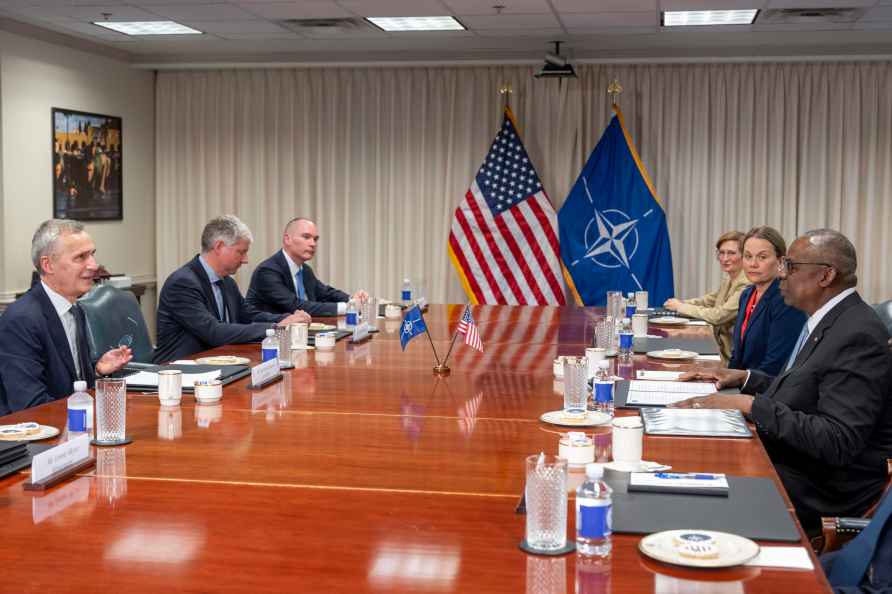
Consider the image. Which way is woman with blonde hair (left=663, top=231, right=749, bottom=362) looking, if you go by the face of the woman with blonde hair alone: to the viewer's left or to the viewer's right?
to the viewer's left

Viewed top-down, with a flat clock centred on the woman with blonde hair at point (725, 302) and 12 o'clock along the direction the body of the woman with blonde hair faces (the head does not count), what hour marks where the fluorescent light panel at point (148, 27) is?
The fluorescent light panel is roughly at 2 o'clock from the woman with blonde hair.

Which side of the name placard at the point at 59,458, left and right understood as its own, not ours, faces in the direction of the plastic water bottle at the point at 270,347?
left

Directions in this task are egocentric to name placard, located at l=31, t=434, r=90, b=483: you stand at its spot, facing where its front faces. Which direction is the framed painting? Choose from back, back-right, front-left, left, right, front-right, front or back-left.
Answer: back-left

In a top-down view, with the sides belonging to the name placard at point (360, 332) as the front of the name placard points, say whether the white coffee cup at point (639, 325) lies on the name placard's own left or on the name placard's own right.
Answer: on the name placard's own left

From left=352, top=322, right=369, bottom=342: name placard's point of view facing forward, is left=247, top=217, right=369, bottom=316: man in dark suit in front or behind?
behind

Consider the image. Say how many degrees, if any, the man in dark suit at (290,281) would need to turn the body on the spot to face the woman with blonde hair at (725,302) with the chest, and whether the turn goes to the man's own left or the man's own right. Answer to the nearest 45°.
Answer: approximately 45° to the man's own left

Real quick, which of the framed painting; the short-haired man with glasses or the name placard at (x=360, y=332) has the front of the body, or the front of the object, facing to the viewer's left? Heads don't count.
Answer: the short-haired man with glasses

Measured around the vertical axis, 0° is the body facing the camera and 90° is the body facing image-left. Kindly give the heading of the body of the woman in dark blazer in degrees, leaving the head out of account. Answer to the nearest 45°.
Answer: approximately 45°

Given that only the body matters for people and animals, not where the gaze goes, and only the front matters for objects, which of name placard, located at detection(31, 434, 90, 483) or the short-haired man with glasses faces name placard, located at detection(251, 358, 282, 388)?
the short-haired man with glasses

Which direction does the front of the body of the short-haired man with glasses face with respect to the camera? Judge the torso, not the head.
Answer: to the viewer's left

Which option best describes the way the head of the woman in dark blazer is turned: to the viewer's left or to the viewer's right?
to the viewer's left

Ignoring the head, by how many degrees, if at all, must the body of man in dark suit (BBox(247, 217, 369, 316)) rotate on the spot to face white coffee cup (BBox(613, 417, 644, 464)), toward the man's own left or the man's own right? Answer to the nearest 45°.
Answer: approximately 45° to the man's own right
